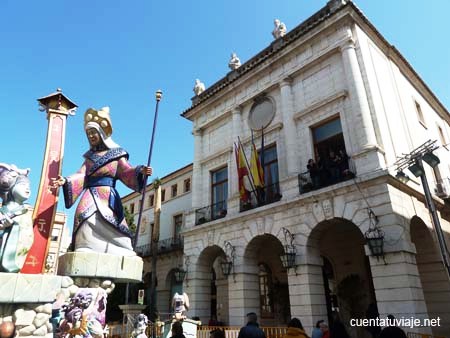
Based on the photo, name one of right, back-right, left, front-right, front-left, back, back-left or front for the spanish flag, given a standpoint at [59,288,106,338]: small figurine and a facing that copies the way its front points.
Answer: back

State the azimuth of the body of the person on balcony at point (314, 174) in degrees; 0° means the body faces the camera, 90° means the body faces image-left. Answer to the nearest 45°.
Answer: approximately 45°

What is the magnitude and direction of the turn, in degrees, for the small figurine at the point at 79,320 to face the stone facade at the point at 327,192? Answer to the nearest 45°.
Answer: approximately 180°

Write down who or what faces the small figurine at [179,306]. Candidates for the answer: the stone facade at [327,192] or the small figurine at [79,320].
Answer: the stone facade

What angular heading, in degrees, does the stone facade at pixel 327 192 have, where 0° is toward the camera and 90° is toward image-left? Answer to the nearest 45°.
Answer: approximately 45°

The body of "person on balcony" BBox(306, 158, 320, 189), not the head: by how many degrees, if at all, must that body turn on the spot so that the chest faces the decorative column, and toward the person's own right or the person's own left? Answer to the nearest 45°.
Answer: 0° — they already face it

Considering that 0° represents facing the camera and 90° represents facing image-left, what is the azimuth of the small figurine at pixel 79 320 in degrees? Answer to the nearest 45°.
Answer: approximately 45°

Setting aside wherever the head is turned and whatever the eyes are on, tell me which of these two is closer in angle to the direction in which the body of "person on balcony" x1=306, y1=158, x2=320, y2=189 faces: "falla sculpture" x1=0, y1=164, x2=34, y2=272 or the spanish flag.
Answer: the falla sculpture

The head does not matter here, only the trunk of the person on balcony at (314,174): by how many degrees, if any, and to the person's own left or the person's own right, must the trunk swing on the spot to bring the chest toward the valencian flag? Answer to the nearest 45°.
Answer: approximately 45° to the person's own right
